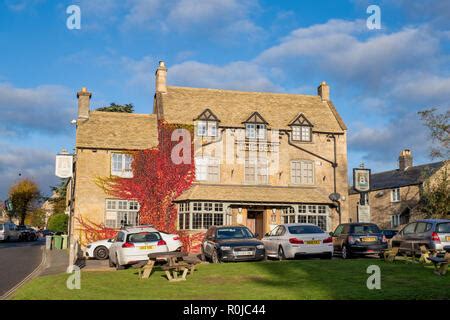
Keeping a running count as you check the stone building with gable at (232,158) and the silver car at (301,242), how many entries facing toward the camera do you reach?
1

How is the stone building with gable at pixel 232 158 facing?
toward the camera

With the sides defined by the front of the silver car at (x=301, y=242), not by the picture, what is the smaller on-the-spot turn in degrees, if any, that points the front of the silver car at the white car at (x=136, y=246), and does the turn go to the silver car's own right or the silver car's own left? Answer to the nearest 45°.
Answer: approximately 45° to the silver car's own left

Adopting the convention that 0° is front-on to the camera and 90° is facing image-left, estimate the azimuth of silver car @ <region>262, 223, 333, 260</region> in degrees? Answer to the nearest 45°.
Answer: approximately 135°

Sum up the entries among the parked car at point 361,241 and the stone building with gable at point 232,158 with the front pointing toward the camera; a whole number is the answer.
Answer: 1

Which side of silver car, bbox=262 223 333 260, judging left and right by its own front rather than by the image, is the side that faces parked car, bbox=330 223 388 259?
right

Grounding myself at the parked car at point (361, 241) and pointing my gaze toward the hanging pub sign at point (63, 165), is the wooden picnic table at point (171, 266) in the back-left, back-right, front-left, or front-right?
front-left

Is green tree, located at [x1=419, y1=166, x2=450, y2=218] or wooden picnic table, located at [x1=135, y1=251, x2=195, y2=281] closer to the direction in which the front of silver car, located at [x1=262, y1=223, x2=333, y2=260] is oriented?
the green tree

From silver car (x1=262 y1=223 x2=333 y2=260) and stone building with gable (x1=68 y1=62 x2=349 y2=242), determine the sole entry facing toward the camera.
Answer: the stone building with gable

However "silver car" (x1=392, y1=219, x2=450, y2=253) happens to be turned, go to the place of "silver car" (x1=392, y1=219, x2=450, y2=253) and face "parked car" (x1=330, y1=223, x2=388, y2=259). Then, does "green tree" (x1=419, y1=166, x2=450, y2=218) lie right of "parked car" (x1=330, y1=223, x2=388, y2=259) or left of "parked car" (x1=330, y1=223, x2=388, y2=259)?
right

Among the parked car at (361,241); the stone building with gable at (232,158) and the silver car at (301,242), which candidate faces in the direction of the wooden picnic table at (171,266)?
the stone building with gable

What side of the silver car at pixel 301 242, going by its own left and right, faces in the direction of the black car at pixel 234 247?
left

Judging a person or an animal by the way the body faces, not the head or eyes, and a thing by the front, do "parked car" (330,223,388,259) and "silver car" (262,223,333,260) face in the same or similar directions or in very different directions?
same or similar directions

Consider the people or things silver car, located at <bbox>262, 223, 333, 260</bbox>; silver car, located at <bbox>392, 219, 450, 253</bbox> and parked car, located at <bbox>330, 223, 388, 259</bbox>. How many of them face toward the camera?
0

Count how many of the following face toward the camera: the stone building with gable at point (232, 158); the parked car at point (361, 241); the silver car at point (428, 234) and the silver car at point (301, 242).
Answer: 1

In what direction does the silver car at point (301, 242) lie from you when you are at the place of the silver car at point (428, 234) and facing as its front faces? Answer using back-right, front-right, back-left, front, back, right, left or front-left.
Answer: front-left

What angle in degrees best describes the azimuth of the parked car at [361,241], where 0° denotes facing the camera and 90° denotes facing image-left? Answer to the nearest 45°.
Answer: approximately 135°

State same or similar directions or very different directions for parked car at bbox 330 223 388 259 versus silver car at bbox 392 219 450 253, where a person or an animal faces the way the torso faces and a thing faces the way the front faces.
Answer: same or similar directions
